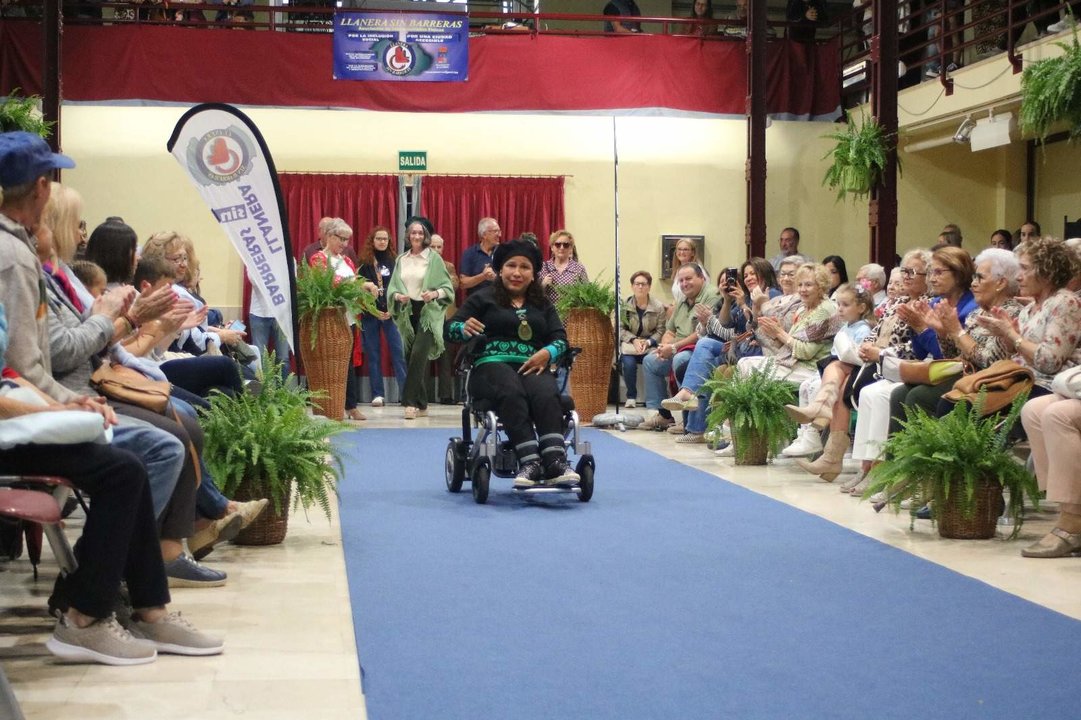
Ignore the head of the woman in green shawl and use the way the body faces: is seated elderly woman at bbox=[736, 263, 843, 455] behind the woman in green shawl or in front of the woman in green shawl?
in front

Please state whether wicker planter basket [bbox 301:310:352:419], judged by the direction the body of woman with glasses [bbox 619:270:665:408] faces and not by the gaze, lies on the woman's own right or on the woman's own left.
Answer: on the woman's own right

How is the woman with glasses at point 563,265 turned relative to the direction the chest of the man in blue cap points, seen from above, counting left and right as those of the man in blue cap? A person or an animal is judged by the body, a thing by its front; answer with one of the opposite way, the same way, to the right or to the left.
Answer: to the right

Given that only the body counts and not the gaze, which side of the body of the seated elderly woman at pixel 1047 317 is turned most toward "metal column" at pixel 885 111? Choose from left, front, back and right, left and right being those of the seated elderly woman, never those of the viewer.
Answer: right

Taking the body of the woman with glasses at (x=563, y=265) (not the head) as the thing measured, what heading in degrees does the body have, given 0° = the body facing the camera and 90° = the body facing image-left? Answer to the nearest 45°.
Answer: approximately 0°

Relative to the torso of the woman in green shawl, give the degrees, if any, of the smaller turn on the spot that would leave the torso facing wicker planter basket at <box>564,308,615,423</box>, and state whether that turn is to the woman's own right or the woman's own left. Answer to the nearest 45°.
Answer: approximately 45° to the woman's own left

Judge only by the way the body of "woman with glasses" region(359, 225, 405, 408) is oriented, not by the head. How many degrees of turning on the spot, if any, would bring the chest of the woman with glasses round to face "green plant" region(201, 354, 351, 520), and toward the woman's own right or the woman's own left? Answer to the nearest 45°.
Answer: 0° — they already face it

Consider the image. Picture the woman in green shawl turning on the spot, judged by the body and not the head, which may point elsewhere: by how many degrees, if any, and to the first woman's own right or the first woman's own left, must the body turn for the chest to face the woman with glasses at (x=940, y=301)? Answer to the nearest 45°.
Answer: approximately 45° to the first woman's own left

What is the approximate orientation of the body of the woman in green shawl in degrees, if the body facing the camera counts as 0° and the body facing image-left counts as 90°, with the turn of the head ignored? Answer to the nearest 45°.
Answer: approximately 0°
